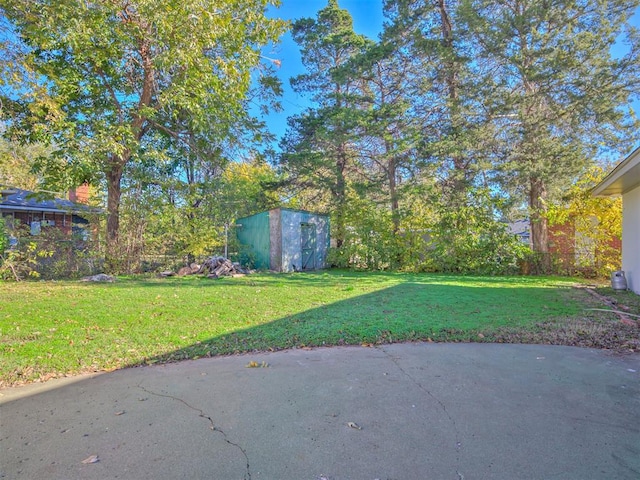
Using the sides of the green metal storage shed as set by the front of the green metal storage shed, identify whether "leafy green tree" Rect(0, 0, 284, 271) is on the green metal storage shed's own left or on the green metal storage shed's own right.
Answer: on the green metal storage shed's own right

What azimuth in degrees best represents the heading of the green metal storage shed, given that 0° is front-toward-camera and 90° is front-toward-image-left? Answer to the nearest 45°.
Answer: approximately 315°

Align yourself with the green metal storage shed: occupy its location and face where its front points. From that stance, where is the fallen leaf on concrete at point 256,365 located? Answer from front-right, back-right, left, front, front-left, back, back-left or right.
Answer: front-right

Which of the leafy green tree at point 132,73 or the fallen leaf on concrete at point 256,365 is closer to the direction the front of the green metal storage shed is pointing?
the fallen leaf on concrete

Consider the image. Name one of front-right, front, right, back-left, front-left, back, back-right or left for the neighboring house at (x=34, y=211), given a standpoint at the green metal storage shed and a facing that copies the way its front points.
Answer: back-right

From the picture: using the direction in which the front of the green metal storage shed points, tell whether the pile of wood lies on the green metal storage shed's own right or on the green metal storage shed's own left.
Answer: on the green metal storage shed's own right
